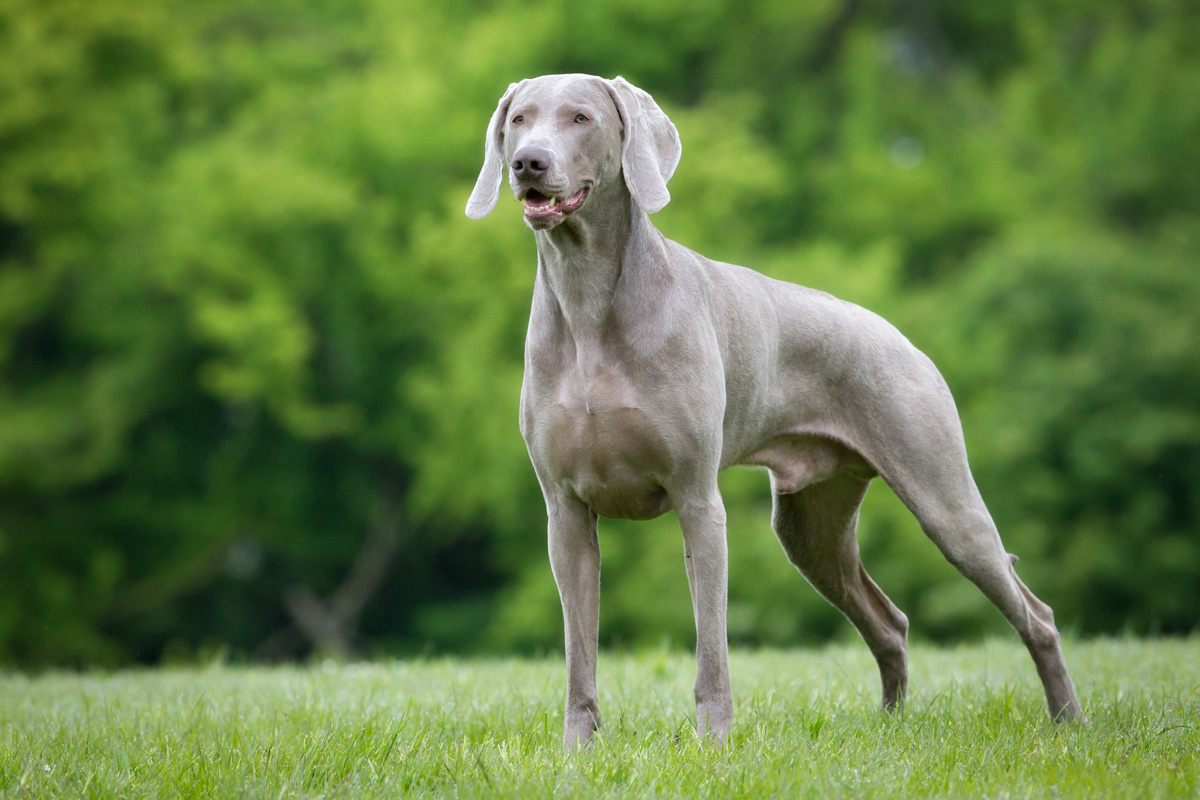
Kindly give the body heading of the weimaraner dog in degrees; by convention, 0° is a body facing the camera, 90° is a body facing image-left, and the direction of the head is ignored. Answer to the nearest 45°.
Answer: approximately 45°
